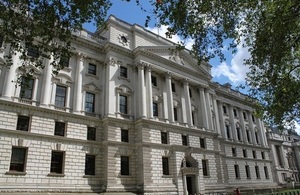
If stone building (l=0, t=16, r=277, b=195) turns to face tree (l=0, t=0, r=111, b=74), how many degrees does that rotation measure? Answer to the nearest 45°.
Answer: approximately 45° to its right
